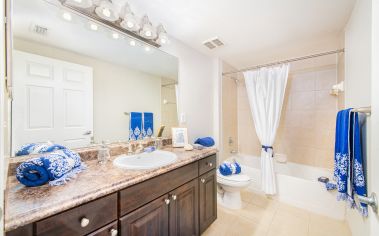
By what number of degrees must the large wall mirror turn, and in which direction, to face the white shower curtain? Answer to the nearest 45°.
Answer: approximately 45° to its left

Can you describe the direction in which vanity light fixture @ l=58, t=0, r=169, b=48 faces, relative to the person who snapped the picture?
facing the viewer and to the right of the viewer

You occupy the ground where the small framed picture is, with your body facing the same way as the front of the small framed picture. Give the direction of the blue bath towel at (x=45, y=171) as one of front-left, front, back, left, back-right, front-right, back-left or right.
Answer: front-right

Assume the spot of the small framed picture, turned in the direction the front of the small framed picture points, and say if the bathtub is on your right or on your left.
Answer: on your left

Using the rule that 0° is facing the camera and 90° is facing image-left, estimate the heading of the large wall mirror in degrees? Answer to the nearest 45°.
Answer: approximately 315°
